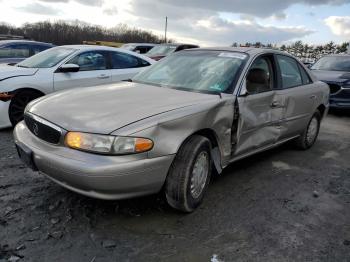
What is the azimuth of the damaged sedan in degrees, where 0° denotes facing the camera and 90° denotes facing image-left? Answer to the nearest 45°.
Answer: approximately 45°

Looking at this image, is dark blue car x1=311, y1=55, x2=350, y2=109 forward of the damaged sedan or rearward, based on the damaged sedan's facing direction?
rearward

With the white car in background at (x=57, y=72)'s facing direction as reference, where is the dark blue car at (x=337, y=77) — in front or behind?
behind

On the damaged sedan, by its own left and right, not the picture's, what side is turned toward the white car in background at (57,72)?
right

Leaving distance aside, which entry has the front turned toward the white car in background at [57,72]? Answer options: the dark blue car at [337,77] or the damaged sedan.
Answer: the dark blue car

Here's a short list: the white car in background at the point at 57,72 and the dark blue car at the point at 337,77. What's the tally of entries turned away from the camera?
0

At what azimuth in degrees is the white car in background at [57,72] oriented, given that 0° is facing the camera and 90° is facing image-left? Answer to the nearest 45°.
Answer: approximately 45°

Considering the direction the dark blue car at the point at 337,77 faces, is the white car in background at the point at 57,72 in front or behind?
in front

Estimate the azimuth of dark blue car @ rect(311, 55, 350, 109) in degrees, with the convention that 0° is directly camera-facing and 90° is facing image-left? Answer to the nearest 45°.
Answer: approximately 45°

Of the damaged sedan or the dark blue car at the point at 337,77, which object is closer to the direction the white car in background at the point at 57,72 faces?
the damaged sedan
